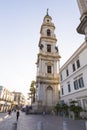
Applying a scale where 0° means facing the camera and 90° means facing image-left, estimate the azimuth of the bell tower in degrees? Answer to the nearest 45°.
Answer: approximately 0°

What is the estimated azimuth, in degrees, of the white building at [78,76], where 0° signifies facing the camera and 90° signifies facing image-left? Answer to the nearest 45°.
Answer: approximately 45°

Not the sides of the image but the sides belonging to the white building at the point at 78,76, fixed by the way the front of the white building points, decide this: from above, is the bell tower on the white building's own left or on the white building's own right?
on the white building's own right
